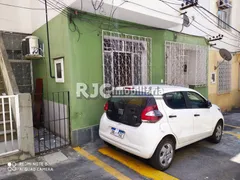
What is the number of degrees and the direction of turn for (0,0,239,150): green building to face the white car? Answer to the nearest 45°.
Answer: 0° — it already faces it

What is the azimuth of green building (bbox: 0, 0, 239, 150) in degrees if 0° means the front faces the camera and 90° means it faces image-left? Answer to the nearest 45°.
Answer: approximately 315°

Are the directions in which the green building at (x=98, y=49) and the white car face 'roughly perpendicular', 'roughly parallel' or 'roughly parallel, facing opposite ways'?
roughly perpendicular

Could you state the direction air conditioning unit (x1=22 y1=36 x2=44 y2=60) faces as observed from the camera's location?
facing the viewer and to the left of the viewer

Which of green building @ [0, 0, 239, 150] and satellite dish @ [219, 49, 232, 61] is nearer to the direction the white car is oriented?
the satellite dish

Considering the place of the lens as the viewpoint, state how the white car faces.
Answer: facing away from the viewer and to the right of the viewer

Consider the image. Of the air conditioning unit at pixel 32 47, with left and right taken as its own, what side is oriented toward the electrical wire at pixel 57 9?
left

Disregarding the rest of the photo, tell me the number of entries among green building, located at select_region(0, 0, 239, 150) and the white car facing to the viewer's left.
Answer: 0

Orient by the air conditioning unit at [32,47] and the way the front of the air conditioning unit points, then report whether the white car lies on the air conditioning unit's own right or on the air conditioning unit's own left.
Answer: on the air conditioning unit's own left

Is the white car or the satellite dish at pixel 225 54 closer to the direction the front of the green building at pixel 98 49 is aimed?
the white car
